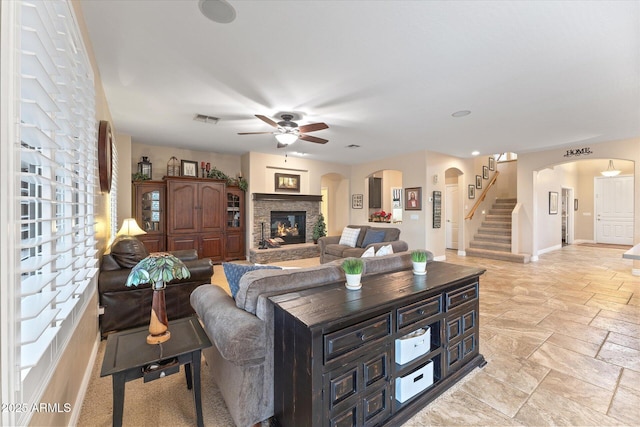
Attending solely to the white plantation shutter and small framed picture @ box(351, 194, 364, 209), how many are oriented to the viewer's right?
1

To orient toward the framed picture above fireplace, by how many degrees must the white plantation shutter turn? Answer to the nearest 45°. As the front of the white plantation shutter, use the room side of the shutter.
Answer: approximately 45° to its left

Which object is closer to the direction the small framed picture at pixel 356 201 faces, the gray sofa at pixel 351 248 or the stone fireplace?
the gray sofa

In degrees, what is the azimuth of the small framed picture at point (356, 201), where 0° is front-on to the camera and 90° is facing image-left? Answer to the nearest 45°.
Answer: approximately 0°

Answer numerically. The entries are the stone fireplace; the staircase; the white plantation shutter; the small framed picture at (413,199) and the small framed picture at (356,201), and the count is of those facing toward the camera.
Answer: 4

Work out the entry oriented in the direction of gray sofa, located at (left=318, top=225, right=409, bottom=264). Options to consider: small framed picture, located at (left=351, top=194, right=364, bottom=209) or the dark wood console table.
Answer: the small framed picture

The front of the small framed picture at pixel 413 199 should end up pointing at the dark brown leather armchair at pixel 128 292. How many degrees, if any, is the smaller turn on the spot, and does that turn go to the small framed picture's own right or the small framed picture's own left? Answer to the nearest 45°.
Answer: approximately 45° to the small framed picture's own right

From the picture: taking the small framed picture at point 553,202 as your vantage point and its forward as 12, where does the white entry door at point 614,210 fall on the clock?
The white entry door is roughly at 10 o'clock from the small framed picture.

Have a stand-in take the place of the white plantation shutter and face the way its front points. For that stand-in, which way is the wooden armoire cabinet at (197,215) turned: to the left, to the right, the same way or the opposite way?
to the right

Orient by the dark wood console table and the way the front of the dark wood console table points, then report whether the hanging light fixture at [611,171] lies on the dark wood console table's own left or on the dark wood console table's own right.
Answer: on the dark wood console table's own left

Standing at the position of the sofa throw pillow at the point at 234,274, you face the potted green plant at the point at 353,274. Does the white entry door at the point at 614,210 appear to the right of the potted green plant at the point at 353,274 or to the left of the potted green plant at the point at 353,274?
left
